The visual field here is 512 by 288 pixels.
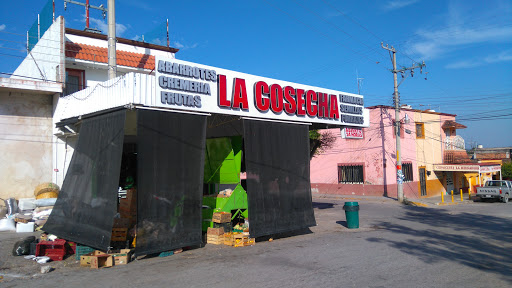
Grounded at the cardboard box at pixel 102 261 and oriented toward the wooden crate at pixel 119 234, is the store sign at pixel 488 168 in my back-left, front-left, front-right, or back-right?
front-right

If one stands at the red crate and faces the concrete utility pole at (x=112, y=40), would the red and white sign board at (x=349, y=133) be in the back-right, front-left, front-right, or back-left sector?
front-right

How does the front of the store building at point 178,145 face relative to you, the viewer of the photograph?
facing the viewer and to the right of the viewer

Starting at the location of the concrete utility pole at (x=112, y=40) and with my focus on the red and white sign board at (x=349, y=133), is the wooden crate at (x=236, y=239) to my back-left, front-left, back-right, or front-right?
front-right

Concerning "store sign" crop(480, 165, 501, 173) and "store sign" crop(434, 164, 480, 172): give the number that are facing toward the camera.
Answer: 2

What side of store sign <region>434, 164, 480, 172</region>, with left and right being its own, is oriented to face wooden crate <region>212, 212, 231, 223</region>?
front

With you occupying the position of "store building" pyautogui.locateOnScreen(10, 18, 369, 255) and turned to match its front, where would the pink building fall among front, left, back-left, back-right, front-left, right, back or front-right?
left

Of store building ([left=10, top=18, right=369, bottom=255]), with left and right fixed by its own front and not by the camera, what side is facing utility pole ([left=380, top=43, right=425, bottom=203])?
left

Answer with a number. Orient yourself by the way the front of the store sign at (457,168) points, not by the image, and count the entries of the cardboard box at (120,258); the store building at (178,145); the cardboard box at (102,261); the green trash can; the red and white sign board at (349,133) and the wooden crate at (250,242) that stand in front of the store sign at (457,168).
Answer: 6
